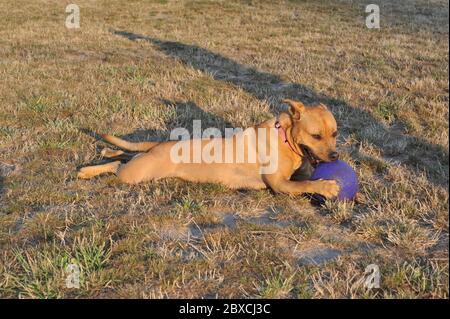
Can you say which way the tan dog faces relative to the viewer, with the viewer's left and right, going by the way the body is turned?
facing to the right of the viewer
